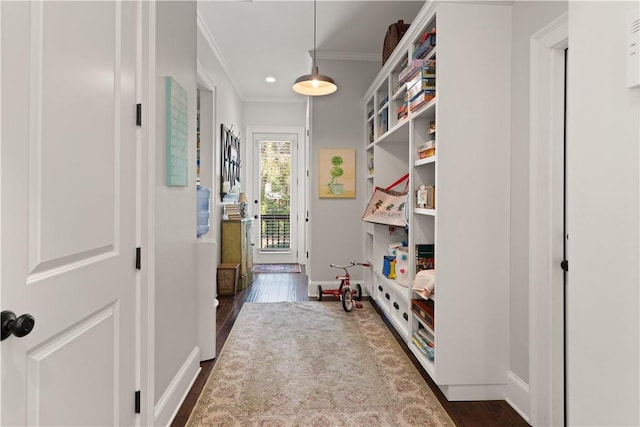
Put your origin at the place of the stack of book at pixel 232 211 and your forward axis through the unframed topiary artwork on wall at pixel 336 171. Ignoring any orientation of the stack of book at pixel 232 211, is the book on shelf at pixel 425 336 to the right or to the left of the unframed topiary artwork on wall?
right

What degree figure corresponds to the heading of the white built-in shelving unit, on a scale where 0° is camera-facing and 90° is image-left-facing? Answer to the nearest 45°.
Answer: approximately 90°

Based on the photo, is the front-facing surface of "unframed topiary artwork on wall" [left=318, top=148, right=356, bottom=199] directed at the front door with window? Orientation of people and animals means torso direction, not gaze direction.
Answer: no

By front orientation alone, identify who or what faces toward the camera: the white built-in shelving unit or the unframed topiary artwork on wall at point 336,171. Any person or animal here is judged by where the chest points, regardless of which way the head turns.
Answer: the unframed topiary artwork on wall

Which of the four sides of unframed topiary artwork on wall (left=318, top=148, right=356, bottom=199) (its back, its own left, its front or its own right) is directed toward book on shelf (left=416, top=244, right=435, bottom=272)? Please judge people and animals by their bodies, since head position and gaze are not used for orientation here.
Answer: front

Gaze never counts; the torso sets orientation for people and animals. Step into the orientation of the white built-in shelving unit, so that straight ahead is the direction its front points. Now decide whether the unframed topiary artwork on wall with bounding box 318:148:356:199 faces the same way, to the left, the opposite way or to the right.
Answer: to the left

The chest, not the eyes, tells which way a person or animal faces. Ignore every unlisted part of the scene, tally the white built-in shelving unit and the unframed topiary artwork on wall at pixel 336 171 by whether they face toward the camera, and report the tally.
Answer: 1

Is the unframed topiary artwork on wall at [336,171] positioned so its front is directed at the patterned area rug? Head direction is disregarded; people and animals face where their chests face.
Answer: yes

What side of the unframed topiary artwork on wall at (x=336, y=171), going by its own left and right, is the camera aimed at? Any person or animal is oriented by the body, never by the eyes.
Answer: front

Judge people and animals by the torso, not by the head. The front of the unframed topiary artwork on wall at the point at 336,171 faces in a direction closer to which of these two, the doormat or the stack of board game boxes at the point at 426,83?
the stack of board game boxes

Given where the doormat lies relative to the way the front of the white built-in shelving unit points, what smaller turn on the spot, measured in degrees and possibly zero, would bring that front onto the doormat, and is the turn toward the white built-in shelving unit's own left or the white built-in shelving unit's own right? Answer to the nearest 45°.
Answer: approximately 45° to the white built-in shelving unit's own right

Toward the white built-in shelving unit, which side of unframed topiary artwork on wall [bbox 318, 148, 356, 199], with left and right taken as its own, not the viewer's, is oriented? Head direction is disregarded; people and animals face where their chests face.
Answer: front

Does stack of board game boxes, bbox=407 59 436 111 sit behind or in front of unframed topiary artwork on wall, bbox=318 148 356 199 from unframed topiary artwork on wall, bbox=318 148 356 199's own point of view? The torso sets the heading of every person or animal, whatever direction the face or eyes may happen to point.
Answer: in front

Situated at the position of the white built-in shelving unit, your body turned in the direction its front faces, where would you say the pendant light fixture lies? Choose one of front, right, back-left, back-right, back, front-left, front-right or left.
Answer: front-right
